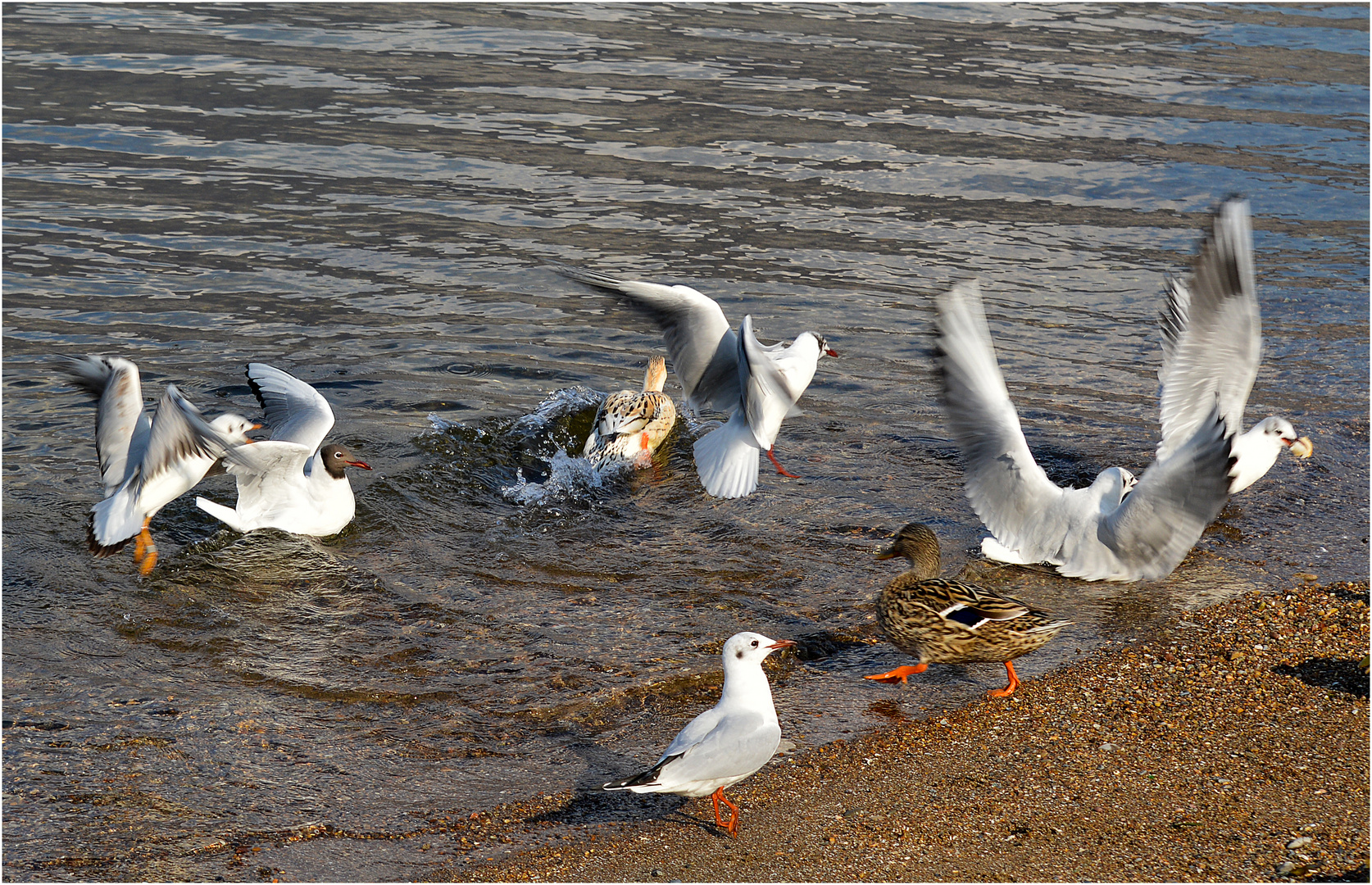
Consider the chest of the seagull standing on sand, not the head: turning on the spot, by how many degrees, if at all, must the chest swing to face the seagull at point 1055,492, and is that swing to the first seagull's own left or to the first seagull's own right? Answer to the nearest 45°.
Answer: approximately 45° to the first seagull's own left

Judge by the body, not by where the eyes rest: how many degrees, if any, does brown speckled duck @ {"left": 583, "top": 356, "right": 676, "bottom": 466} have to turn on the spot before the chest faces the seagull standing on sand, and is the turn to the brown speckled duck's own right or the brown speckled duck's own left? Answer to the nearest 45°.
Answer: approximately 135° to the brown speckled duck's own right

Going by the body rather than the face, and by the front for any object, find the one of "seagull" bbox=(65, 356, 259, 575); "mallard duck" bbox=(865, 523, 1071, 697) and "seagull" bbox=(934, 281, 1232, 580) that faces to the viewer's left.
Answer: the mallard duck

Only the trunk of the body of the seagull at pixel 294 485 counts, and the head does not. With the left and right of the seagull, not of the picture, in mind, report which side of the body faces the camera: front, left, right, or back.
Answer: right

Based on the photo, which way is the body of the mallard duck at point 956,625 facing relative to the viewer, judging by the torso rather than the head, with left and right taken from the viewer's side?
facing to the left of the viewer

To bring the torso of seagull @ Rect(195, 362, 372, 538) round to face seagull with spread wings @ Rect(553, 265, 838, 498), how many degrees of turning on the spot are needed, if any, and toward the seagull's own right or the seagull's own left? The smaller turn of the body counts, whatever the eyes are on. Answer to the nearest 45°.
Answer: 0° — it already faces it

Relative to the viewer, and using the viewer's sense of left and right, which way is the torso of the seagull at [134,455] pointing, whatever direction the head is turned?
facing to the right of the viewer

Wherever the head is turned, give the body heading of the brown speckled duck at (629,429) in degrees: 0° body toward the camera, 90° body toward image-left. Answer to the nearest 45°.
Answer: approximately 225°

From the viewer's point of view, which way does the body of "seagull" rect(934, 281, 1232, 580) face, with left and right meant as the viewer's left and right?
facing away from the viewer and to the right of the viewer

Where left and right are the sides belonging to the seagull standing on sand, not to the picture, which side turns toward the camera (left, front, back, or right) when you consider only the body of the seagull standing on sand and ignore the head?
right

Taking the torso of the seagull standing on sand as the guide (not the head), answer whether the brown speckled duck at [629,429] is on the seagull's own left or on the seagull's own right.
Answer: on the seagull's own left

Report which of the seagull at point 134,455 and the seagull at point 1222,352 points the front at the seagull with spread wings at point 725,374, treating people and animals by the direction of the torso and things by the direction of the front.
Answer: the seagull at point 134,455
